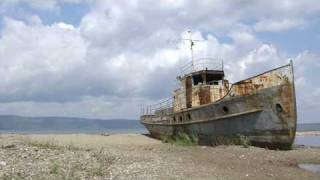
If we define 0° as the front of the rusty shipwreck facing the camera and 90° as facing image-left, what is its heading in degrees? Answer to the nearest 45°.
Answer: approximately 315°
